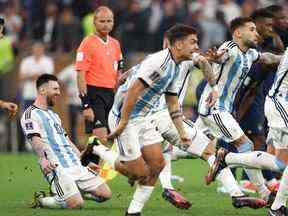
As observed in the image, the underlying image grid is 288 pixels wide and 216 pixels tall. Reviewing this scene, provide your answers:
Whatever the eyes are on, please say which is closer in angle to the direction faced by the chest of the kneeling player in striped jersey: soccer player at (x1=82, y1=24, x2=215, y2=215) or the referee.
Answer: the soccer player

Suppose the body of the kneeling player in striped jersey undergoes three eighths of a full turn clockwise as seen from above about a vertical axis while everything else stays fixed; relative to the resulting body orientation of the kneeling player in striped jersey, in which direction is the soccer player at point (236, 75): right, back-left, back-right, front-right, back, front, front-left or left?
back

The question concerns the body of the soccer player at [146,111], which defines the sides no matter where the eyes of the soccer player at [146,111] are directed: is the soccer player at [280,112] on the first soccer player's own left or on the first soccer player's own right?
on the first soccer player's own left

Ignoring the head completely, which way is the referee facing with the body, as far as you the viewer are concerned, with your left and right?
facing the viewer and to the right of the viewer

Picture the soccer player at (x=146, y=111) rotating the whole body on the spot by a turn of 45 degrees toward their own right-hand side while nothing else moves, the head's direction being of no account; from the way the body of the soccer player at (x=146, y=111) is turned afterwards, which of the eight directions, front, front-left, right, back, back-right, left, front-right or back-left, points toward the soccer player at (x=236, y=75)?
back-left
